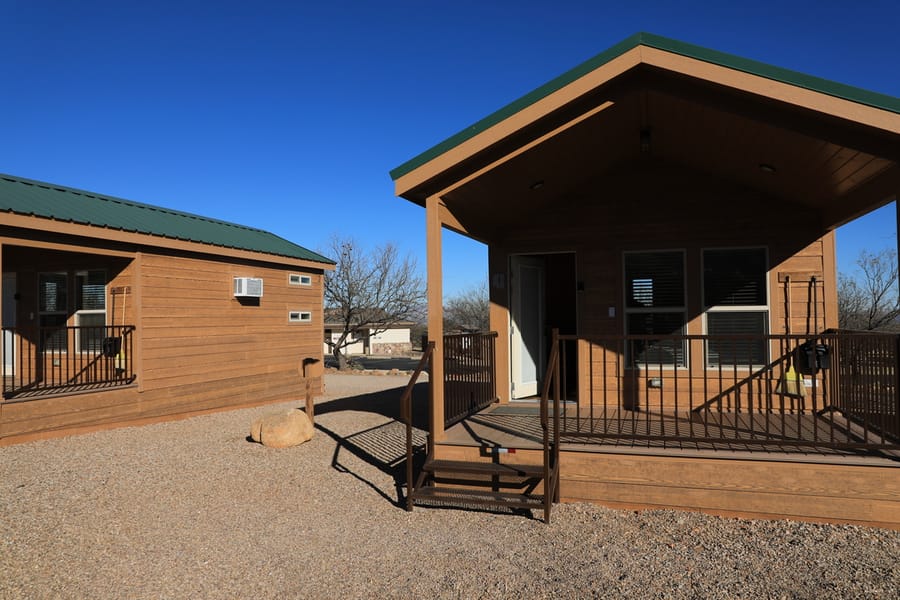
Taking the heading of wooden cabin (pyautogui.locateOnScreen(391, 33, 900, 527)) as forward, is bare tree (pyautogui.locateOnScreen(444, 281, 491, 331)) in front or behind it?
behind

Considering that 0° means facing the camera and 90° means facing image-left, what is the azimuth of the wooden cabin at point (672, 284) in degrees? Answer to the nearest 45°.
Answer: approximately 0°

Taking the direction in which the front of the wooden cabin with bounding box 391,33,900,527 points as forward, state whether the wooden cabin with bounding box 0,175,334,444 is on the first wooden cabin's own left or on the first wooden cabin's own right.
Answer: on the first wooden cabin's own right

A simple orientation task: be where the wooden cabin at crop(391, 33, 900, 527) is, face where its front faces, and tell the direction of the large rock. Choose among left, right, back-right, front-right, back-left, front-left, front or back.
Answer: right
